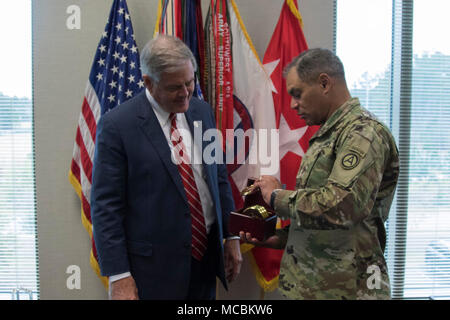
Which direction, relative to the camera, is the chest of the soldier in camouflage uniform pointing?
to the viewer's left

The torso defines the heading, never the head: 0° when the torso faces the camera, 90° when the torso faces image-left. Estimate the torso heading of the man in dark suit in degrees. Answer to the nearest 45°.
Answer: approximately 315°

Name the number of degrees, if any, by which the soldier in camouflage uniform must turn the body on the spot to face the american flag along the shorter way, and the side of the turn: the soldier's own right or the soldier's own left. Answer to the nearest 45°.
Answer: approximately 45° to the soldier's own right

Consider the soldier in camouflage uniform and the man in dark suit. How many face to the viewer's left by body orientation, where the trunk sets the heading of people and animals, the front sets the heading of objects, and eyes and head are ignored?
1

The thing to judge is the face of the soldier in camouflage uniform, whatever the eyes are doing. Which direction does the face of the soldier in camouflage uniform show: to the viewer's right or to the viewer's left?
to the viewer's left

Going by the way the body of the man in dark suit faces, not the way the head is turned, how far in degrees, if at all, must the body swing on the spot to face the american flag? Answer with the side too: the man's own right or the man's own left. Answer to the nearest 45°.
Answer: approximately 135° to the man's own left

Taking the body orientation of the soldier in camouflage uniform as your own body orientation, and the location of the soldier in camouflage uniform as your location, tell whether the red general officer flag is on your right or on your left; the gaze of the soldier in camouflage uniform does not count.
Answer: on your right

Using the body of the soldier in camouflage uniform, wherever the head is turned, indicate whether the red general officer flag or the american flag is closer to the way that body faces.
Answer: the american flag
